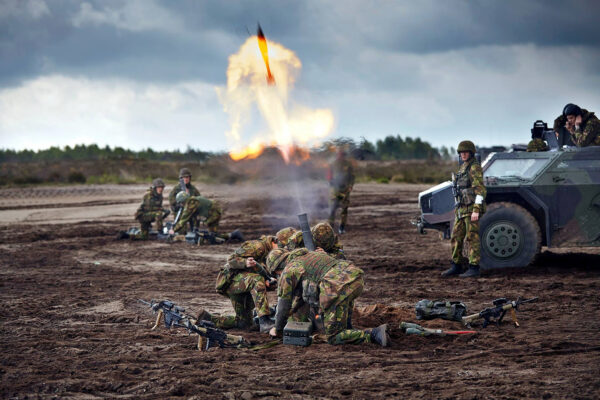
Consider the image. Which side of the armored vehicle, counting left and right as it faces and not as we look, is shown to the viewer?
left

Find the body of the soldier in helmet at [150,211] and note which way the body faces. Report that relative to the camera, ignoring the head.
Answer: to the viewer's right

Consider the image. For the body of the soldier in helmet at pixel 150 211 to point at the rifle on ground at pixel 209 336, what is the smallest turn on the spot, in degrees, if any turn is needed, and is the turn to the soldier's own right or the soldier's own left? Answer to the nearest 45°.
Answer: approximately 90° to the soldier's own right

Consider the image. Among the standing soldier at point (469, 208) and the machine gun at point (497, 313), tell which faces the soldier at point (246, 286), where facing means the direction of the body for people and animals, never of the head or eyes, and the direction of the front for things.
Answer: the standing soldier

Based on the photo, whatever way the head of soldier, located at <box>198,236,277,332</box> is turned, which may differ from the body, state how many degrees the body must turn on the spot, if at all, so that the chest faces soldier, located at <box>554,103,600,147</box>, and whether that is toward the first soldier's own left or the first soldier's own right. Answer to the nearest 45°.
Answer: approximately 45° to the first soldier's own left

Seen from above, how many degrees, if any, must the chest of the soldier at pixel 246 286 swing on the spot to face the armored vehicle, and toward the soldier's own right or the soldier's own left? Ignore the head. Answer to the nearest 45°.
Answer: approximately 45° to the soldier's own left
